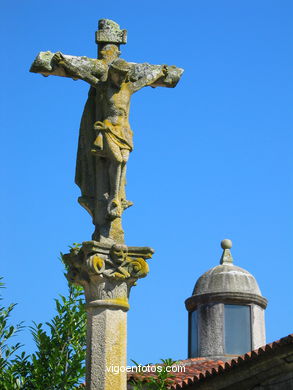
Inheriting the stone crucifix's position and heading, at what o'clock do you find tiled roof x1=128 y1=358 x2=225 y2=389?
The tiled roof is roughly at 8 o'clock from the stone crucifix.

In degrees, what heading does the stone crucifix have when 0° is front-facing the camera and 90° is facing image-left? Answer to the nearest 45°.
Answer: approximately 315°

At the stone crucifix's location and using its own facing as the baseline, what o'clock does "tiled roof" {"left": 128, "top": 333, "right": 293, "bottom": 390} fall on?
The tiled roof is roughly at 8 o'clock from the stone crucifix.

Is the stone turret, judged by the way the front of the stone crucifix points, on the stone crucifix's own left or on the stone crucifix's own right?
on the stone crucifix's own left
